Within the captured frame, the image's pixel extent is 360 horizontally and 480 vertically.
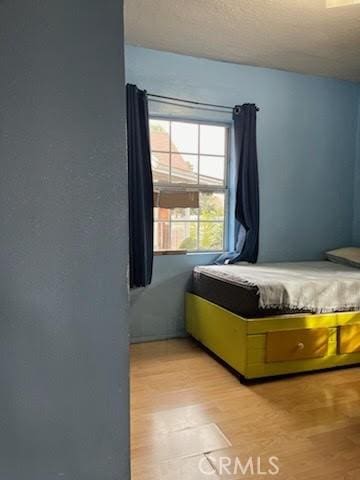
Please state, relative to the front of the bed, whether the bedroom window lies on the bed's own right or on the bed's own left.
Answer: on the bed's own right

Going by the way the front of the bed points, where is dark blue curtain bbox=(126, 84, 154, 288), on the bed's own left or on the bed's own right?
on the bed's own right

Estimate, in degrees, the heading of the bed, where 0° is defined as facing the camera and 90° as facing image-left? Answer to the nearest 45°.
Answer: approximately 45°

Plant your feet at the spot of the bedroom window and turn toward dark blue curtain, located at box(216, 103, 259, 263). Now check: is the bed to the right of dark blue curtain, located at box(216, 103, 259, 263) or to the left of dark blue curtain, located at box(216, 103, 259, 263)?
right
